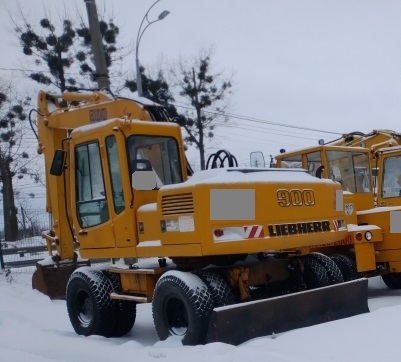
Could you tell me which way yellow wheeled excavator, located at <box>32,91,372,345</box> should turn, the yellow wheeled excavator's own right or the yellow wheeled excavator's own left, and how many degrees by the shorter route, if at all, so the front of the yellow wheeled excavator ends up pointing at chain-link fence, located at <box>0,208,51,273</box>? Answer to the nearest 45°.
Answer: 0° — it already faces it

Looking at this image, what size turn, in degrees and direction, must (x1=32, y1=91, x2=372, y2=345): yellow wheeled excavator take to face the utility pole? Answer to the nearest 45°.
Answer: approximately 45° to its right

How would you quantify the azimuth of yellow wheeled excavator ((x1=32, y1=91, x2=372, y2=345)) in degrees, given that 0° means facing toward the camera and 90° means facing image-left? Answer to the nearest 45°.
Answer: approximately 135°
